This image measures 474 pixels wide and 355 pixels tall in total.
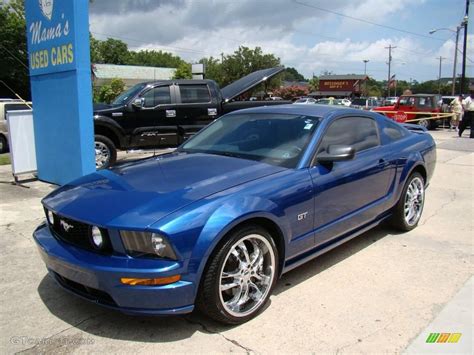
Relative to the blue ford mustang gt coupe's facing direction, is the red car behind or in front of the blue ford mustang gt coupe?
behind

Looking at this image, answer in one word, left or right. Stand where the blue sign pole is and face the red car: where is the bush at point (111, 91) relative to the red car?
left

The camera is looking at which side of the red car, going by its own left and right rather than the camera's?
left

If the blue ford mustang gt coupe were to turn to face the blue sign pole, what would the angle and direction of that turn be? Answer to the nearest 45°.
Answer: approximately 90° to its right

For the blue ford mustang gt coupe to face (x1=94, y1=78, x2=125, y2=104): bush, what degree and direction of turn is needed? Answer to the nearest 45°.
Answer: approximately 135° to its right

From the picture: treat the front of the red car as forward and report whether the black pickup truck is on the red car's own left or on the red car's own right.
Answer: on the red car's own left

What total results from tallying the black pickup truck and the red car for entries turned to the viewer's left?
2

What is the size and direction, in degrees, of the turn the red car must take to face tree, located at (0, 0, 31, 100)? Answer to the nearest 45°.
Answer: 0° — it already faces it

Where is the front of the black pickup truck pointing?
to the viewer's left

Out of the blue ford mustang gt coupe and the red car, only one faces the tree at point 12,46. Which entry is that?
the red car
